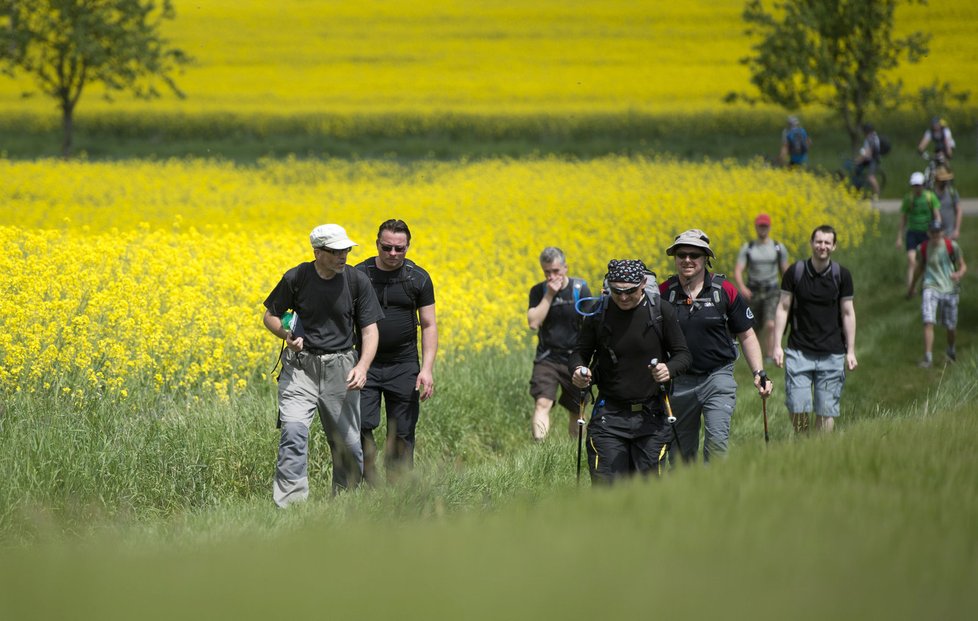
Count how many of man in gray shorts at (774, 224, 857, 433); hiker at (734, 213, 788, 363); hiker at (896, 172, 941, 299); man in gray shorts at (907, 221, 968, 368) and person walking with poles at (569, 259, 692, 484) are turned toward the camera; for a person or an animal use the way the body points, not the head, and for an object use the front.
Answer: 5

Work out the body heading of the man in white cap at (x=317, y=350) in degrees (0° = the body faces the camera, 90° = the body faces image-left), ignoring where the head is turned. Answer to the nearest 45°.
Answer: approximately 0°

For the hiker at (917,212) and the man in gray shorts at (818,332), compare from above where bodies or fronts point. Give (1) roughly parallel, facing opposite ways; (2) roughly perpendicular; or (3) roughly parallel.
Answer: roughly parallel

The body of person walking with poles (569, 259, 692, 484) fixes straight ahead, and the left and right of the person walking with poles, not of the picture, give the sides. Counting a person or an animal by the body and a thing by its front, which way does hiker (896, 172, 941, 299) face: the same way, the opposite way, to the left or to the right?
the same way

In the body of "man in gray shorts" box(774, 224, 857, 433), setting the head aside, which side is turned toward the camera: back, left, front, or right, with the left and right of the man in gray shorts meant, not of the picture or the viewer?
front

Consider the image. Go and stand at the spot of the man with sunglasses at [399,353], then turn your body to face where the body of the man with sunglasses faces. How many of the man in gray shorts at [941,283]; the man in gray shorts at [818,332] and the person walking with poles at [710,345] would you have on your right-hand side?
0

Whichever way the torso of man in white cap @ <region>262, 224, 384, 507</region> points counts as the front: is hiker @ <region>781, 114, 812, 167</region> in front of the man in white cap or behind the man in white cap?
behind

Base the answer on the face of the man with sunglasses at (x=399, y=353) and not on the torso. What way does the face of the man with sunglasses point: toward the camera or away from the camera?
toward the camera

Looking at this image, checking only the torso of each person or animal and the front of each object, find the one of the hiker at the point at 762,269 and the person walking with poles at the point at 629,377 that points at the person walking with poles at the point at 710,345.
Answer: the hiker

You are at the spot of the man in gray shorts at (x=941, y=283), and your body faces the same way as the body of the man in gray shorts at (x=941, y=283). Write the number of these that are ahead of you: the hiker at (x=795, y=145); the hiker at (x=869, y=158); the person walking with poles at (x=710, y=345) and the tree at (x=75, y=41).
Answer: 1

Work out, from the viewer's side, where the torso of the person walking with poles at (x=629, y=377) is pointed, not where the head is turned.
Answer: toward the camera

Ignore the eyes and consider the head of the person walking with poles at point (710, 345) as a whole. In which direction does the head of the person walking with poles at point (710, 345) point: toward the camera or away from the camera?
toward the camera

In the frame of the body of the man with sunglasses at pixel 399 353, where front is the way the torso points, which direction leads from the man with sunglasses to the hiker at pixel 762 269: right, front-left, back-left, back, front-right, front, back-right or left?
back-left

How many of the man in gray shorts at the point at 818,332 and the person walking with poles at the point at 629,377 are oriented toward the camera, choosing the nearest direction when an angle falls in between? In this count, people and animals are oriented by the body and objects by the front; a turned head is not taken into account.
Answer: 2

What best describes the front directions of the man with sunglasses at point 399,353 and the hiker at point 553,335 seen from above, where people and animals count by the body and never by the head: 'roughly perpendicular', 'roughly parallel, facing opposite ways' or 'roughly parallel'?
roughly parallel

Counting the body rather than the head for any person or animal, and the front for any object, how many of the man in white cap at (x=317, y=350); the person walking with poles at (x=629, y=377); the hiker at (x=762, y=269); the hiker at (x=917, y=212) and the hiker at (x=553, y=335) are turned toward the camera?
5

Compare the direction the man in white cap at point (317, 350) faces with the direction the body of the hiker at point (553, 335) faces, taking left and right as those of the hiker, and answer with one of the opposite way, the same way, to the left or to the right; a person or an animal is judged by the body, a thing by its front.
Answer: the same way

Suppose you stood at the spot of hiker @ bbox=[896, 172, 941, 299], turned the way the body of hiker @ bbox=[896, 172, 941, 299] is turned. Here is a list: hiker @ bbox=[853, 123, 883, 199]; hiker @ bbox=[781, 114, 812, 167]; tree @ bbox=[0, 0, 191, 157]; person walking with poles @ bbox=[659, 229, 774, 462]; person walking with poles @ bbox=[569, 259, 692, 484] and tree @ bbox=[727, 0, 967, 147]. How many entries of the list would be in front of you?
2

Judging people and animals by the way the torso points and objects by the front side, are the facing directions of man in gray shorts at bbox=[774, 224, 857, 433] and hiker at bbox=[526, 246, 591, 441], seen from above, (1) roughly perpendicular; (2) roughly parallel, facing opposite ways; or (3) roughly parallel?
roughly parallel

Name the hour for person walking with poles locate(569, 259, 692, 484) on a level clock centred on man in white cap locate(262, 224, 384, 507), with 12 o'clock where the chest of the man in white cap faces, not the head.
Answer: The person walking with poles is roughly at 10 o'clock from the man in white cap.

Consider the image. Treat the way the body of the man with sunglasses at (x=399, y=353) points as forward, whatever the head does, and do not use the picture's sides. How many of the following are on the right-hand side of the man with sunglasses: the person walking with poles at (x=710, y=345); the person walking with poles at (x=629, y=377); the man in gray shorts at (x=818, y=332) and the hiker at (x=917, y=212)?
0
